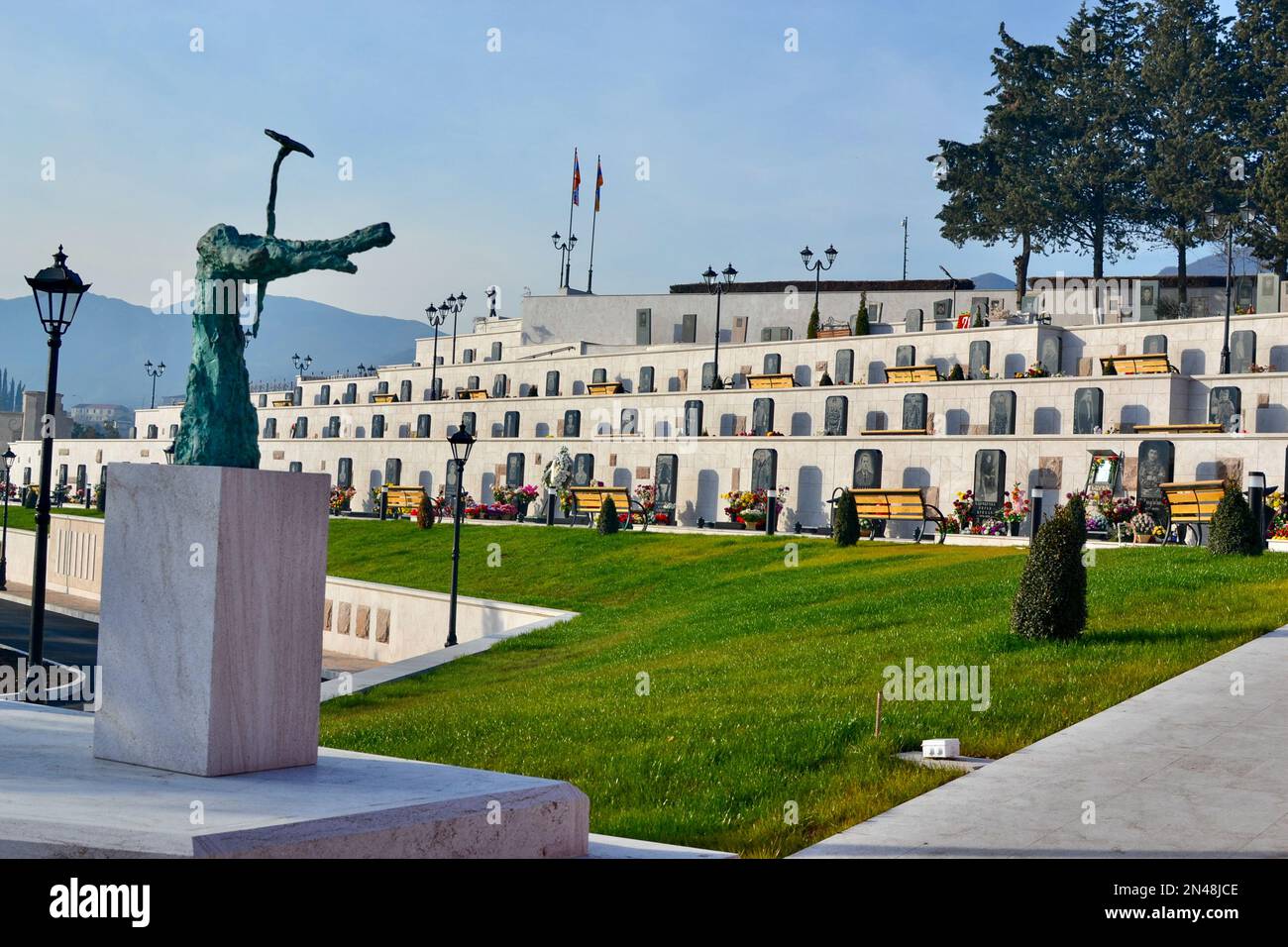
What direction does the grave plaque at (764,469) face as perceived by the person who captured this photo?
facing the viewer and to the left of the viewer

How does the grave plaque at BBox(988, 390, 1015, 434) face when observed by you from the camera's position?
facing the viewer

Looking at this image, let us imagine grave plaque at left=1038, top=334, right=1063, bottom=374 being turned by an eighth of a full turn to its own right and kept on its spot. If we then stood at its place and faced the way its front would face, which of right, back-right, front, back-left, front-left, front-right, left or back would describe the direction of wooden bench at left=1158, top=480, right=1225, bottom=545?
front-left

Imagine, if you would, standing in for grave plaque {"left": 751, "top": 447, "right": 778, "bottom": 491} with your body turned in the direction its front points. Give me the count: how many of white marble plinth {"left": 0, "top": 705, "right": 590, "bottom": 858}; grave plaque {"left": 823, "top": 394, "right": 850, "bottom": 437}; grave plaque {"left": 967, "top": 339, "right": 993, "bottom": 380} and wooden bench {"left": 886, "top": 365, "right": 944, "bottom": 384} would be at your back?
3

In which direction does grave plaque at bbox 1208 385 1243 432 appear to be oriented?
toward the camera

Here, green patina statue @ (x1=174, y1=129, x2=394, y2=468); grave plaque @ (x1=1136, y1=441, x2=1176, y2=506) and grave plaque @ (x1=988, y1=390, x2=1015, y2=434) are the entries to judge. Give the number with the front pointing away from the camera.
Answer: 0

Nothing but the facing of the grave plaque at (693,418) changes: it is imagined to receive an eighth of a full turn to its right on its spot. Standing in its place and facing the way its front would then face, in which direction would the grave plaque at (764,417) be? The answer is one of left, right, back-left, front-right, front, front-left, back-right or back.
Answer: left

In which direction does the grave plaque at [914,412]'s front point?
toward the camera

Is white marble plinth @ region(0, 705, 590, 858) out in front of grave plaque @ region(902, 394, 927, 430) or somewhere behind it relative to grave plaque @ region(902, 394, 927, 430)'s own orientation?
in front
